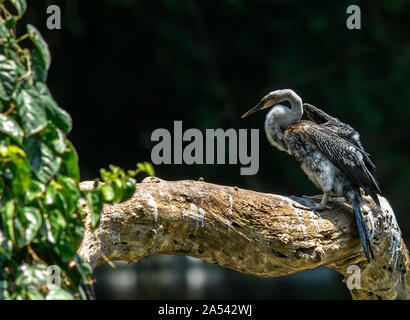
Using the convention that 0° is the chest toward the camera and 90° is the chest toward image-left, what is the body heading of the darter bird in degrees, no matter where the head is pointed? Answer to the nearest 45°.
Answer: approximately 90°
